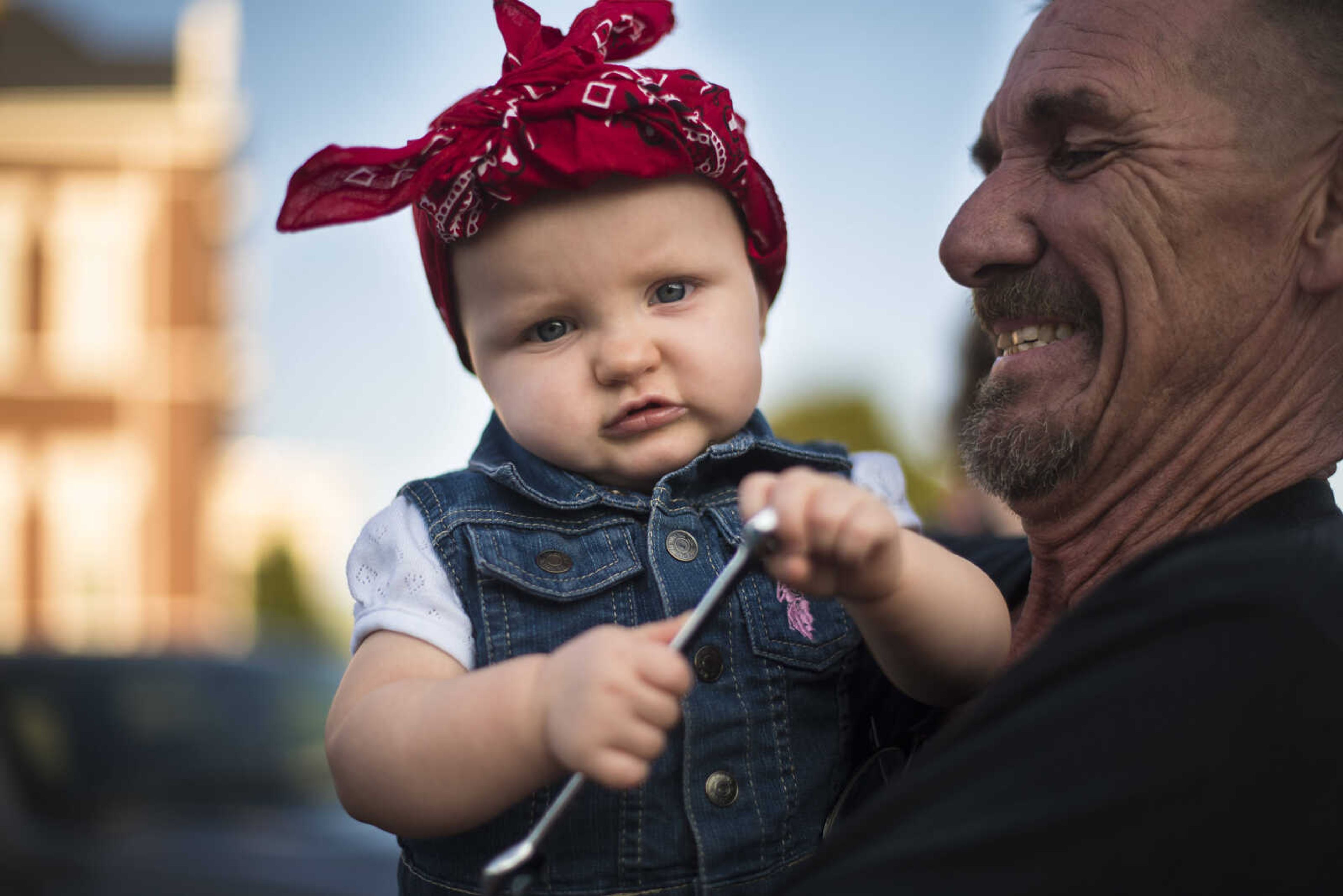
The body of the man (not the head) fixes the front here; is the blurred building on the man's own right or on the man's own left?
on the man's own right

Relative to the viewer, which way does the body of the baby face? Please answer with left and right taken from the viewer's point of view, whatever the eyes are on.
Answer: facing the viewer

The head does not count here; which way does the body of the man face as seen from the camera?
to the viewer's left

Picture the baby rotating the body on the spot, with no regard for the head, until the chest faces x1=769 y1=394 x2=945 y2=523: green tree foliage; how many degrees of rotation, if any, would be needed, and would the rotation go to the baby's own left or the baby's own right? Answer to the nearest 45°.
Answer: approximately 180°

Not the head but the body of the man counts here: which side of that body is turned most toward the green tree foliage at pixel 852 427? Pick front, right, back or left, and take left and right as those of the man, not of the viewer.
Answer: right
